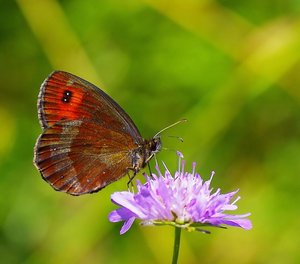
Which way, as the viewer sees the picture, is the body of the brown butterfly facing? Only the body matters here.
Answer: to the viewer's right
